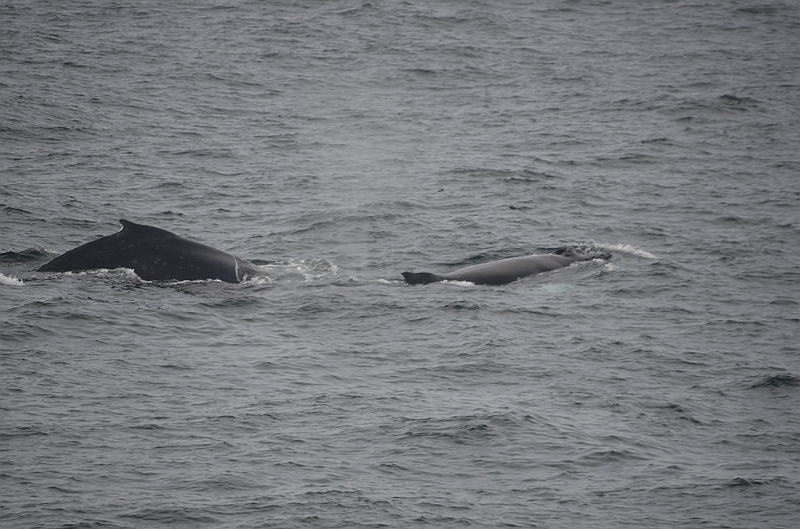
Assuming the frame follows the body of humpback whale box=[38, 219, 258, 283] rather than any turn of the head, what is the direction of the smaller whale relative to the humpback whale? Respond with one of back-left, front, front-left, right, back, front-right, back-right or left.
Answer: front

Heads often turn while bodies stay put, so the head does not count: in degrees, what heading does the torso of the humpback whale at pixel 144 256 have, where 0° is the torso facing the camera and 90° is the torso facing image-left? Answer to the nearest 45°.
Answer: approximately 270°
